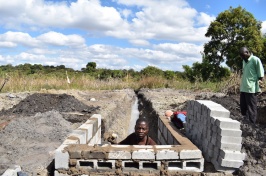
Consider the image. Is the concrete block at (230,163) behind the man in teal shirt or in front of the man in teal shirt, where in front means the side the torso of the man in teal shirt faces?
in front

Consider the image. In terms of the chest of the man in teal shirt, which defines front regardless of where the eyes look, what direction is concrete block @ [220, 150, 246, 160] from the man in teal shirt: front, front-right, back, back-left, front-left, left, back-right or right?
front-left

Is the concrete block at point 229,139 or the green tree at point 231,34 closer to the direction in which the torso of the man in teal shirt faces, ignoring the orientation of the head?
the concrete block

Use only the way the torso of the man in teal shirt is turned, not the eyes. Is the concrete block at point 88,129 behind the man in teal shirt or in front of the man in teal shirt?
in front

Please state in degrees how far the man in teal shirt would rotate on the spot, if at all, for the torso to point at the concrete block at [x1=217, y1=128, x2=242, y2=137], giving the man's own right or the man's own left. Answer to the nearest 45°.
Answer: approximately 45° to the man's own left

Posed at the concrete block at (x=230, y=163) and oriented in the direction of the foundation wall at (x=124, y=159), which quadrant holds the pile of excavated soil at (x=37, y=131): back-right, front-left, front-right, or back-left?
front-right

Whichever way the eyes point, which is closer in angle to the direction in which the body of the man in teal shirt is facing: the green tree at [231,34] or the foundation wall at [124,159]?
the foundation wall

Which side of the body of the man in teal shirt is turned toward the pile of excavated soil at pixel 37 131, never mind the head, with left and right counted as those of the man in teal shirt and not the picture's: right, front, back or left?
front

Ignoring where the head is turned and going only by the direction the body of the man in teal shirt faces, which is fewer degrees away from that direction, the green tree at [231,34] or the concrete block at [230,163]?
the concrete block

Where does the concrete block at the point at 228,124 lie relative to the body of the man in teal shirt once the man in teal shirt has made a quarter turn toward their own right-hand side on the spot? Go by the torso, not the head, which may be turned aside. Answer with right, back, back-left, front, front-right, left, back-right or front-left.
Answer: back-left

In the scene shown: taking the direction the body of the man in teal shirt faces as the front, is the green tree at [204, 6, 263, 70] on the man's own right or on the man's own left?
on the man's own right

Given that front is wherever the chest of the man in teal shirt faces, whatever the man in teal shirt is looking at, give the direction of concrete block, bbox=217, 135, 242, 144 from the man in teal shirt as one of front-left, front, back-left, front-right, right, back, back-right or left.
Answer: front-left
